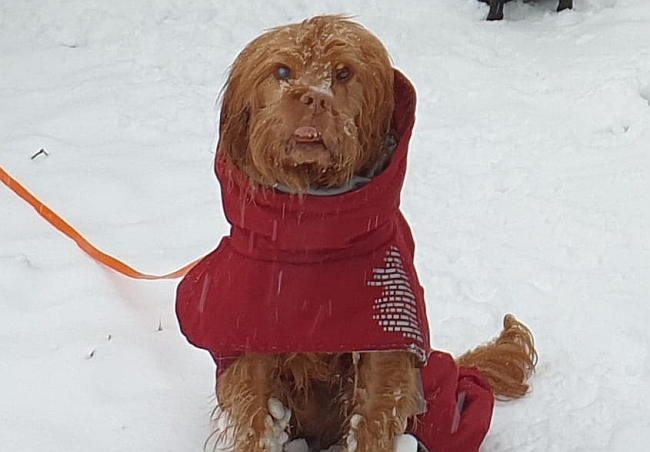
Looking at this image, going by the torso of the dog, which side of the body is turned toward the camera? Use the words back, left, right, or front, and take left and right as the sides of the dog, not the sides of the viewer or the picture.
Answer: front

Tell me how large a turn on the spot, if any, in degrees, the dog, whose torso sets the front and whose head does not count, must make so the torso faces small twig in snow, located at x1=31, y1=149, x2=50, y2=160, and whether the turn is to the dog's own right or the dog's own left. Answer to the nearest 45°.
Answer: approximately 135° to the dog's own right

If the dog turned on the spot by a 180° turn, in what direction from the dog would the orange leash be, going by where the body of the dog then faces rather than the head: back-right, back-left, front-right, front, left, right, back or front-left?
front-left
